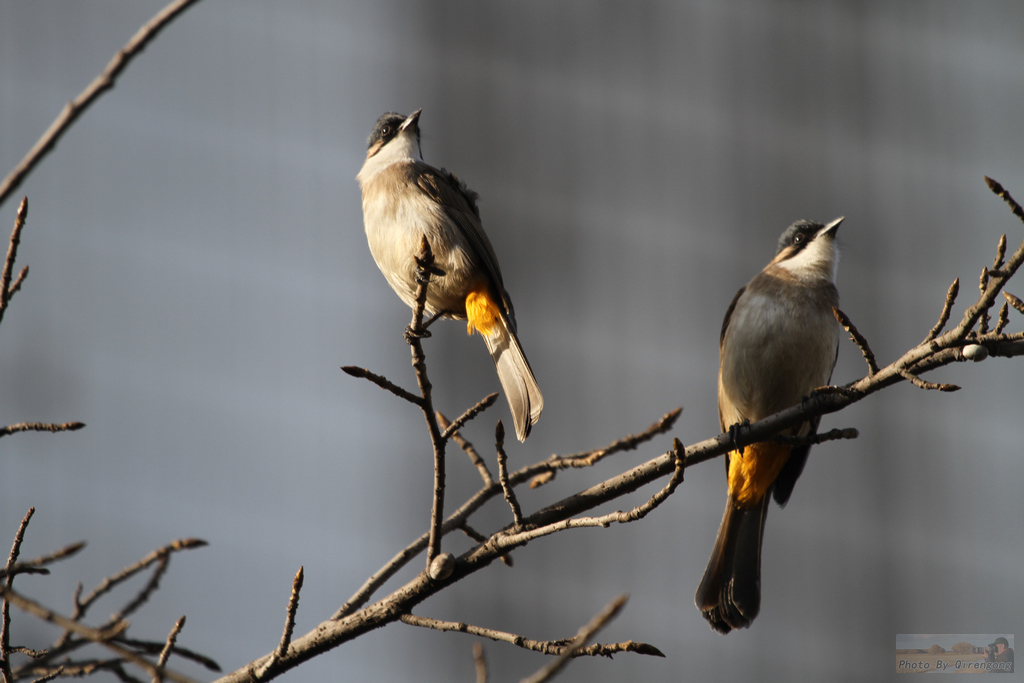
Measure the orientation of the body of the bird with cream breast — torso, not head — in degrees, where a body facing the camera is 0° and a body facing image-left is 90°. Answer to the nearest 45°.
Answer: approximately 45°

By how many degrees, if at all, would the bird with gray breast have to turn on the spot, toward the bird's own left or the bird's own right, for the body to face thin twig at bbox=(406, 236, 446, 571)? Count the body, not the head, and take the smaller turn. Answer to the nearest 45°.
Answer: approximately 45° to the bird's own right

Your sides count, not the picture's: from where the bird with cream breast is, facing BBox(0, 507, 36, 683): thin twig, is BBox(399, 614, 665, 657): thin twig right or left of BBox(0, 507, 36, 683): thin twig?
left

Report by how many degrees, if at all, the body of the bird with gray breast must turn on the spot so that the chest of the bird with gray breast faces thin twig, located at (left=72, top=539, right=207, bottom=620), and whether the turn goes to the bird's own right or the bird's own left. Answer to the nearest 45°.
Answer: approximately 90° to the bird's own right

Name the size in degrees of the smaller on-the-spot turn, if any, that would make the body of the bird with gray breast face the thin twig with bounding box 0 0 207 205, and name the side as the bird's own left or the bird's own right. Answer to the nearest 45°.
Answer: approximately 45° to the bird's own right

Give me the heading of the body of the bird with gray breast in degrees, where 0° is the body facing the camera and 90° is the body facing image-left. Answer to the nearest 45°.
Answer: approximately 315°
